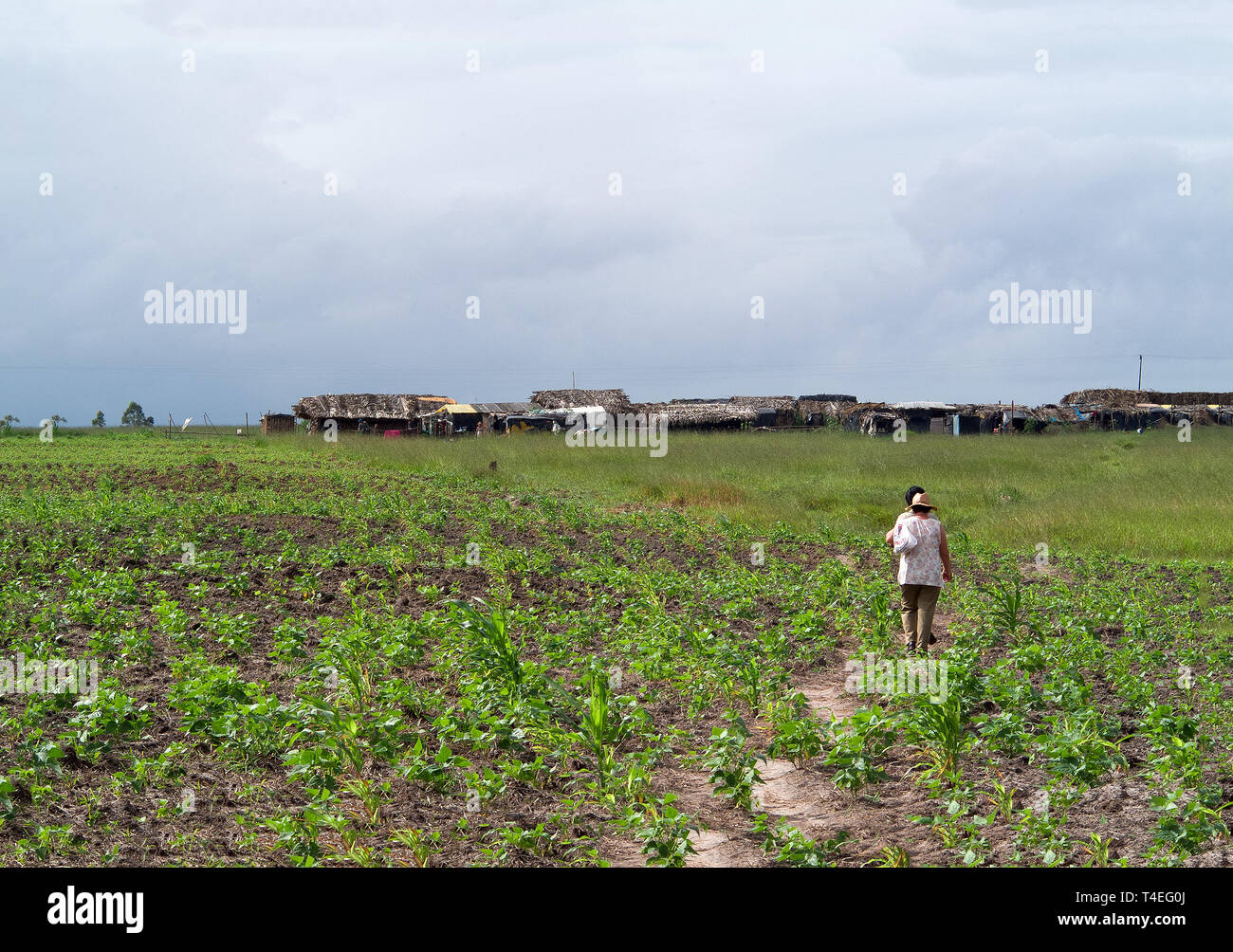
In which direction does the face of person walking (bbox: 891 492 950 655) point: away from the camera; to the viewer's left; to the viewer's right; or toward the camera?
away from the camera

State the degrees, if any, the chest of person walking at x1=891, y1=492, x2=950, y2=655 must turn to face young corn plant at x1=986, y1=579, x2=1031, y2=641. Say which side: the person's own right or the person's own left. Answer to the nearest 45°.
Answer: approximately 45° to the person's own right

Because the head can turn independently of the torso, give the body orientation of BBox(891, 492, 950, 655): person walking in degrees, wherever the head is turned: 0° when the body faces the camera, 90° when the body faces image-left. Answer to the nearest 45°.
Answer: approximately 180°

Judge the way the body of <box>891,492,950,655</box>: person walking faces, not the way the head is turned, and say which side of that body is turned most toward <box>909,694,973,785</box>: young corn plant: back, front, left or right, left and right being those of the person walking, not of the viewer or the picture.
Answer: back
